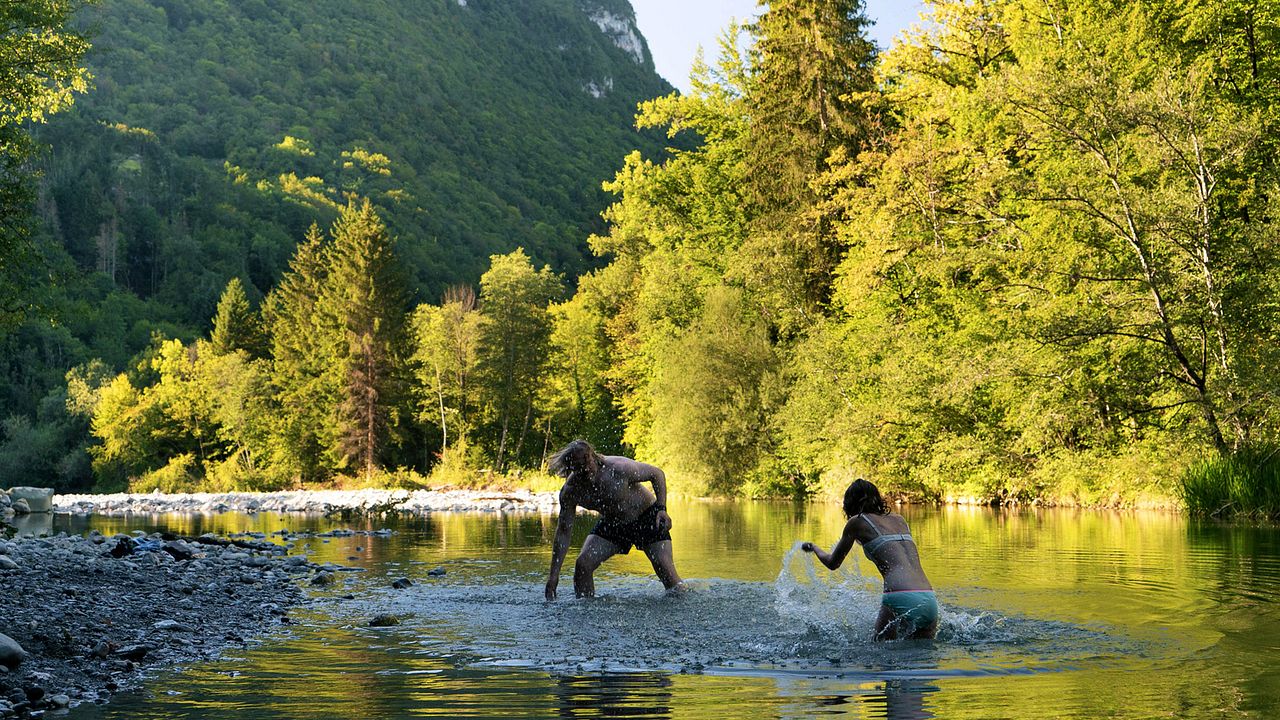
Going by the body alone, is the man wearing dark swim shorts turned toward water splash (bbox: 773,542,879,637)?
no

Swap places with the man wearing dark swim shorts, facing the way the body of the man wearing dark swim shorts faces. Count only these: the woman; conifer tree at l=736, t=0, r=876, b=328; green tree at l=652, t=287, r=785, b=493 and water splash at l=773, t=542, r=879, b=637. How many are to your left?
2

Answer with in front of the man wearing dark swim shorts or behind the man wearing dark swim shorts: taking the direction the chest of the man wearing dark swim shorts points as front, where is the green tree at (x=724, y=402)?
behind

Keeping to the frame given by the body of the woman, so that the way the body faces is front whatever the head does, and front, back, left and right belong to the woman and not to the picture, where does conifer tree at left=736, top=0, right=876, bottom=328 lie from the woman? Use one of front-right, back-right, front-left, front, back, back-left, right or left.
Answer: front-right

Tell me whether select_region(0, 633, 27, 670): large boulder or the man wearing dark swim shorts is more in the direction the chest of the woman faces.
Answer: the man wearing dark swim shorts

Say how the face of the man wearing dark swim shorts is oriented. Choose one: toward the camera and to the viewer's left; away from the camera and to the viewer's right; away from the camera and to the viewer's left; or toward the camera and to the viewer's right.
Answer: toward the camera and to the viewer's left

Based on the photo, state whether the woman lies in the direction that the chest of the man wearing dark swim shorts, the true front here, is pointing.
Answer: no

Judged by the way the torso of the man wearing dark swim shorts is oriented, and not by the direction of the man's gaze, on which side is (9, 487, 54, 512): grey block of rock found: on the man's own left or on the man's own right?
on the man's own right

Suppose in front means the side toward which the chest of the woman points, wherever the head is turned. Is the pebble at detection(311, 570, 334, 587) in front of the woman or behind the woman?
in front

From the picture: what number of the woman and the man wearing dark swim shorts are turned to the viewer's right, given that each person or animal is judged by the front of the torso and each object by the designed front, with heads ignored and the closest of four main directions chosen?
0

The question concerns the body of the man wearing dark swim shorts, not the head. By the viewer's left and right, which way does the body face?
facing the viewer and to the left of the viewer

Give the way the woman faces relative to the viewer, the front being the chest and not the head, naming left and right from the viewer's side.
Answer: facing away from the viewer and to the left of the viewer

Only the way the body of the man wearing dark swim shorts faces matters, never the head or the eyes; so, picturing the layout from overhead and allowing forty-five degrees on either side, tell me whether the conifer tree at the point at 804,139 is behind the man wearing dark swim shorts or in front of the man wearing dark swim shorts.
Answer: behind
